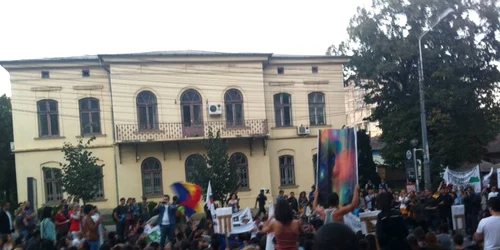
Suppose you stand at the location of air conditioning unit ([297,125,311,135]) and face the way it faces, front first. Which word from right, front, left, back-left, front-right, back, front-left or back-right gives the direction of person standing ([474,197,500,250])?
front

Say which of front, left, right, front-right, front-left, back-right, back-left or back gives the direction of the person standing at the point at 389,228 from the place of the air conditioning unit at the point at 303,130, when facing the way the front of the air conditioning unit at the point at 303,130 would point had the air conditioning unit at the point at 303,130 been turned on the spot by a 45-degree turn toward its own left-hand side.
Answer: front-right

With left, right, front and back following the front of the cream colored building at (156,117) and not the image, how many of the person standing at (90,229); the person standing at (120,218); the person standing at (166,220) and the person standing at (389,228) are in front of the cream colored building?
4

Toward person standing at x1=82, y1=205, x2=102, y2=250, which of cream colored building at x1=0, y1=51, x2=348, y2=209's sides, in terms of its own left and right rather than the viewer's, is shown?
front

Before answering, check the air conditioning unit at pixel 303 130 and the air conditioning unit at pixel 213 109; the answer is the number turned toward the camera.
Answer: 2

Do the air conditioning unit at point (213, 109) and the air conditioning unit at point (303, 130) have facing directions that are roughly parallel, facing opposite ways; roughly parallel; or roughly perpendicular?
roughly parallel

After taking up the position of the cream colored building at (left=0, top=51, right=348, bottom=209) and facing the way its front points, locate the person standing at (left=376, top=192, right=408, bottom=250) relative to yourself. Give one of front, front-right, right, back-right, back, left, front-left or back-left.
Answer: front

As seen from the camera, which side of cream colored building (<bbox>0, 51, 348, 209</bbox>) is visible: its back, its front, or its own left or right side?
front

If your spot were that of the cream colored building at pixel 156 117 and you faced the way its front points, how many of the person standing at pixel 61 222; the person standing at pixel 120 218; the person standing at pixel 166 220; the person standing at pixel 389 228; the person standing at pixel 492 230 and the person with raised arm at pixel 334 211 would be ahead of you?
6

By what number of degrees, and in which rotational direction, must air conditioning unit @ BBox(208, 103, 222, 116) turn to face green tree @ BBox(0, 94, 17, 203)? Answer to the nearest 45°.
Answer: approximately 135° to its right

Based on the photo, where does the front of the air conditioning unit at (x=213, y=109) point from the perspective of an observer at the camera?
facing the viewer
